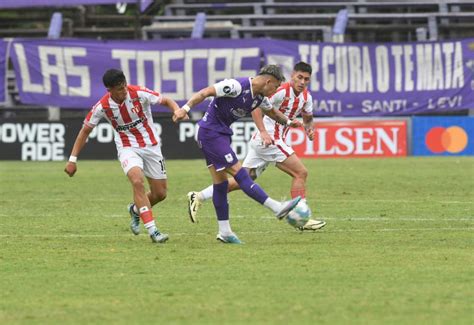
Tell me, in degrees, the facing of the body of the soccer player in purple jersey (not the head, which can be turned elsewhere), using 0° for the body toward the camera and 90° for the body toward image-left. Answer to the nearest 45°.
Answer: approximately 315°

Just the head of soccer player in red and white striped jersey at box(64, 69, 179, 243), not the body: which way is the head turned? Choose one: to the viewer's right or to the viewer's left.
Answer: to the viewer's right

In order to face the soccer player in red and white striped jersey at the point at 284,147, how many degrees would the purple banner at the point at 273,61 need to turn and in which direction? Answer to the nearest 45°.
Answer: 0° — it already faces them

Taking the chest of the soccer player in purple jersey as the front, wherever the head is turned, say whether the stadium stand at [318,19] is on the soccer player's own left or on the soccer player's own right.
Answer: on the soccer player's own left

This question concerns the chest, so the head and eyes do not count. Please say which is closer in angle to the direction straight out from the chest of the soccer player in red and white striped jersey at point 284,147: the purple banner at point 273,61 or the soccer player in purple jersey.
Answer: the soccer player in purple jersey

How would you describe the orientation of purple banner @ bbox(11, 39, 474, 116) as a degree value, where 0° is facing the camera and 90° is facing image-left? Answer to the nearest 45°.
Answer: approximately 0°

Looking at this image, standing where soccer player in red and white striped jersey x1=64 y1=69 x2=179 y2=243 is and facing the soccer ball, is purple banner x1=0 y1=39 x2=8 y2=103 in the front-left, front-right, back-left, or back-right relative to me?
back-left
